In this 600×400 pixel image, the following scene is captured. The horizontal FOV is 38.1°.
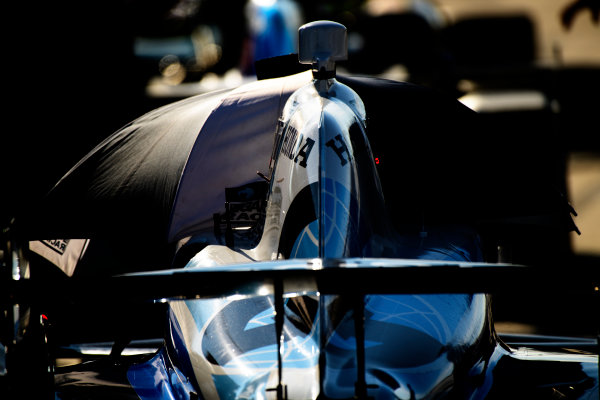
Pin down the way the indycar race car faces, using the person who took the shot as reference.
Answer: facing away from the viewer
